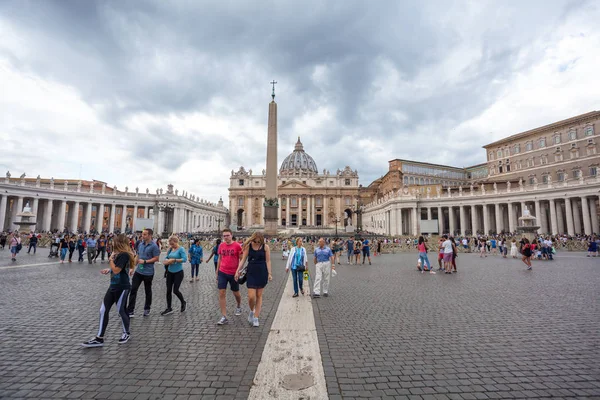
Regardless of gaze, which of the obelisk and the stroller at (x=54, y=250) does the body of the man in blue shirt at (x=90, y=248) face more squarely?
the stroller

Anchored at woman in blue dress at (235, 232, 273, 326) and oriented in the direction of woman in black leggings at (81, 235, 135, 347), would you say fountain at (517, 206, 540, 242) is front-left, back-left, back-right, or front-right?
back-right

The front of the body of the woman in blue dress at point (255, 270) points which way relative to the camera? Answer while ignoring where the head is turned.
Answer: toward the camera

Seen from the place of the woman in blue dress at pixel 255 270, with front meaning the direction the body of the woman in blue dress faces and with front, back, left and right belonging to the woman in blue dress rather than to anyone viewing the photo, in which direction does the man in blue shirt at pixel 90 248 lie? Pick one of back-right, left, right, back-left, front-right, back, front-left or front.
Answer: back-right

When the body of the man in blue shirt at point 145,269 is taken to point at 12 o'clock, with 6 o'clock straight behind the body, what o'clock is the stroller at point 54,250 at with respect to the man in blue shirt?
The stroller is roughly at 4 o'clock from the man in blue shirt.

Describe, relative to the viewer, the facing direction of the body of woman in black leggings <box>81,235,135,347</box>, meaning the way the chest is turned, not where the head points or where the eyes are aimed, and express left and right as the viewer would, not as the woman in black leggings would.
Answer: facing to the left of the viewer

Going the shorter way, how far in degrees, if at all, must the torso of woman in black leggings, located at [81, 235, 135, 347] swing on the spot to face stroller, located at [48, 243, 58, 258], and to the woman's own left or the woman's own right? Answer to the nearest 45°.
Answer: approximately 90° to the woman's own right

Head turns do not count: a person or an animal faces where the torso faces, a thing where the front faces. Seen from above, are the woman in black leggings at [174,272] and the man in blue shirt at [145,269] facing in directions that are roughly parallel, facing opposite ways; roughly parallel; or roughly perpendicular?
roughly parallel

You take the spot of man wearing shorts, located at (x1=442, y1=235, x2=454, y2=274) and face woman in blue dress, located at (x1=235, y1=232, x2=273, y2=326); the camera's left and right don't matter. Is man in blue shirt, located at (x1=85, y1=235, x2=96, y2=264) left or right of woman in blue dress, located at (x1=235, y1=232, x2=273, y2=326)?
right
